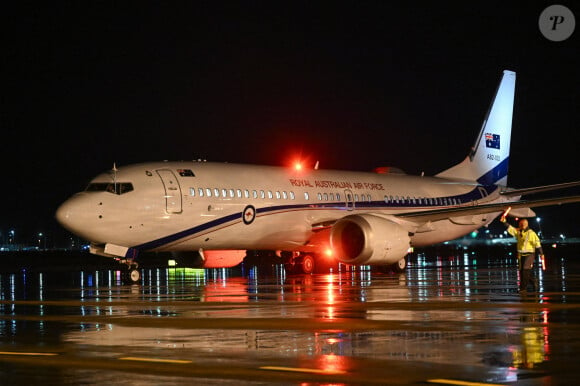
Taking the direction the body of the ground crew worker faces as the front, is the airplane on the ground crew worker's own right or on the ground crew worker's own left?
on the ground crew worker's own right

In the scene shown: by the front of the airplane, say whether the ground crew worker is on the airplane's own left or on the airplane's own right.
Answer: on the airplane's own left

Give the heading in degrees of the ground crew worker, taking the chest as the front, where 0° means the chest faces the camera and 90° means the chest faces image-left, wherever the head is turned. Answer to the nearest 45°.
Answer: approximately 45°

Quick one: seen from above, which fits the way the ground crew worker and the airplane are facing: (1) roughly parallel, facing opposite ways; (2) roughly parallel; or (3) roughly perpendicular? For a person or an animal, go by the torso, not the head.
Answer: roughly parallel

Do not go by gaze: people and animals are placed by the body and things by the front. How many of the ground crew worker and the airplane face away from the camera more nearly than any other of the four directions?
0
